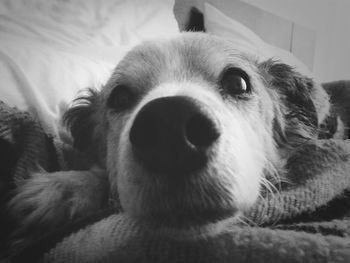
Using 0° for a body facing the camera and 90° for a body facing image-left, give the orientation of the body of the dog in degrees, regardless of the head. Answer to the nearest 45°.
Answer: approximately 0°

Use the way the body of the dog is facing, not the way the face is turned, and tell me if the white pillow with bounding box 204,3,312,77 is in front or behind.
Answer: behind
